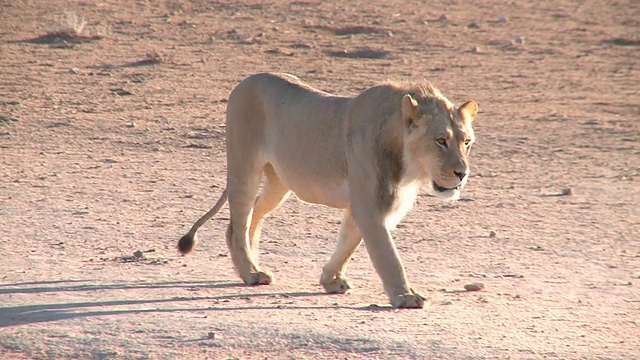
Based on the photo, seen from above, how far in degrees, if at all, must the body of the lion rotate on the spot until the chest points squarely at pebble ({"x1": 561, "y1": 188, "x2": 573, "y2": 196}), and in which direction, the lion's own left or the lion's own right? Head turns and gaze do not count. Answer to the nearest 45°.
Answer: approximately 90° to the lion's own left

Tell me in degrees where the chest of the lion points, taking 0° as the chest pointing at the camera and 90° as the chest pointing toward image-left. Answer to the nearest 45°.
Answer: approximately 315°
